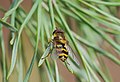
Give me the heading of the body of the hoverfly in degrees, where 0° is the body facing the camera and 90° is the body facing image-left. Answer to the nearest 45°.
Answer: approximately 180°
